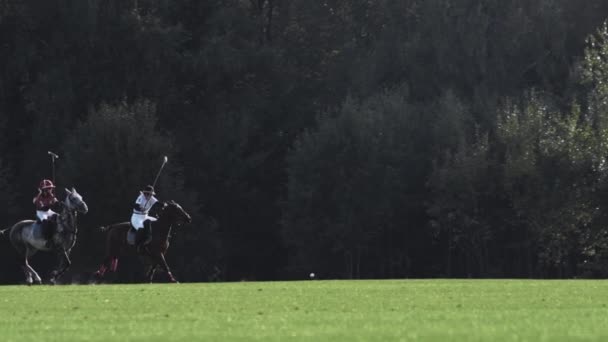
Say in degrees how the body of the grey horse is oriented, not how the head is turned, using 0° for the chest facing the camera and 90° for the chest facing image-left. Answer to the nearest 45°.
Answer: approximately 270°

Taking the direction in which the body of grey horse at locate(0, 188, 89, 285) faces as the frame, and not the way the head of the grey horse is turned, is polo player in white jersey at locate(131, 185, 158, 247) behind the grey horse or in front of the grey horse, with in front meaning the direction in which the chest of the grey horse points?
in front

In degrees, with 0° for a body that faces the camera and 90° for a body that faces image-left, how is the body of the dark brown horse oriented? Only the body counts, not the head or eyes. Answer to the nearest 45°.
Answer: approximately 270°

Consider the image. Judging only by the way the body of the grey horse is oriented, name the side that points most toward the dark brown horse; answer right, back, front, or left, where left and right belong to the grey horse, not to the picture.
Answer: front

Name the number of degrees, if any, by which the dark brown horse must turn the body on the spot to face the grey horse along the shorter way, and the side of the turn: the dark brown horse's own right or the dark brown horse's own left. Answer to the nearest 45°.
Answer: approximately 180°

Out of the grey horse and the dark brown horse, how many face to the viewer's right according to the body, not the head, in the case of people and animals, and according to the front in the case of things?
2
